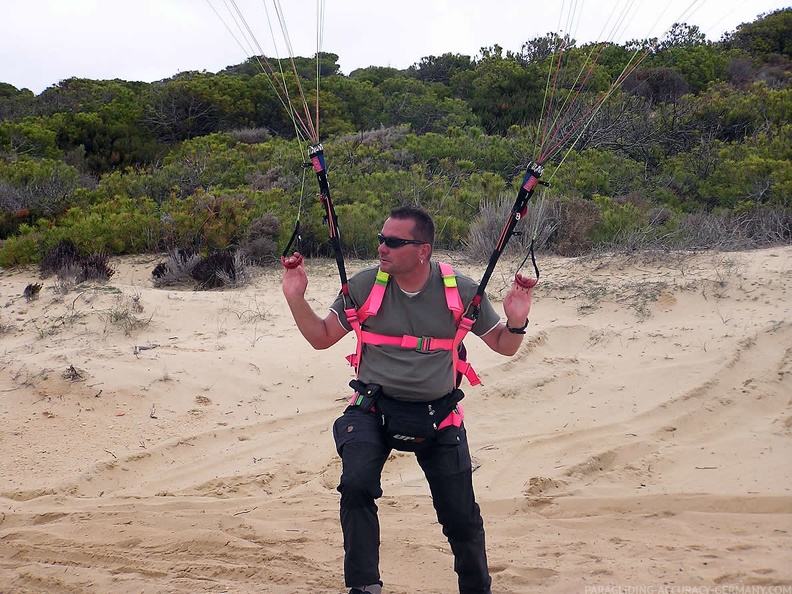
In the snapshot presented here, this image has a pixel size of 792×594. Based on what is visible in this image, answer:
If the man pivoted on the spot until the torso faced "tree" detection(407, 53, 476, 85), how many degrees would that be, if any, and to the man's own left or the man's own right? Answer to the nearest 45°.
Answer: approximately 180°

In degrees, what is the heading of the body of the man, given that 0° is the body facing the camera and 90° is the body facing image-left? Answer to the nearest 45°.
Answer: approximately 0°
